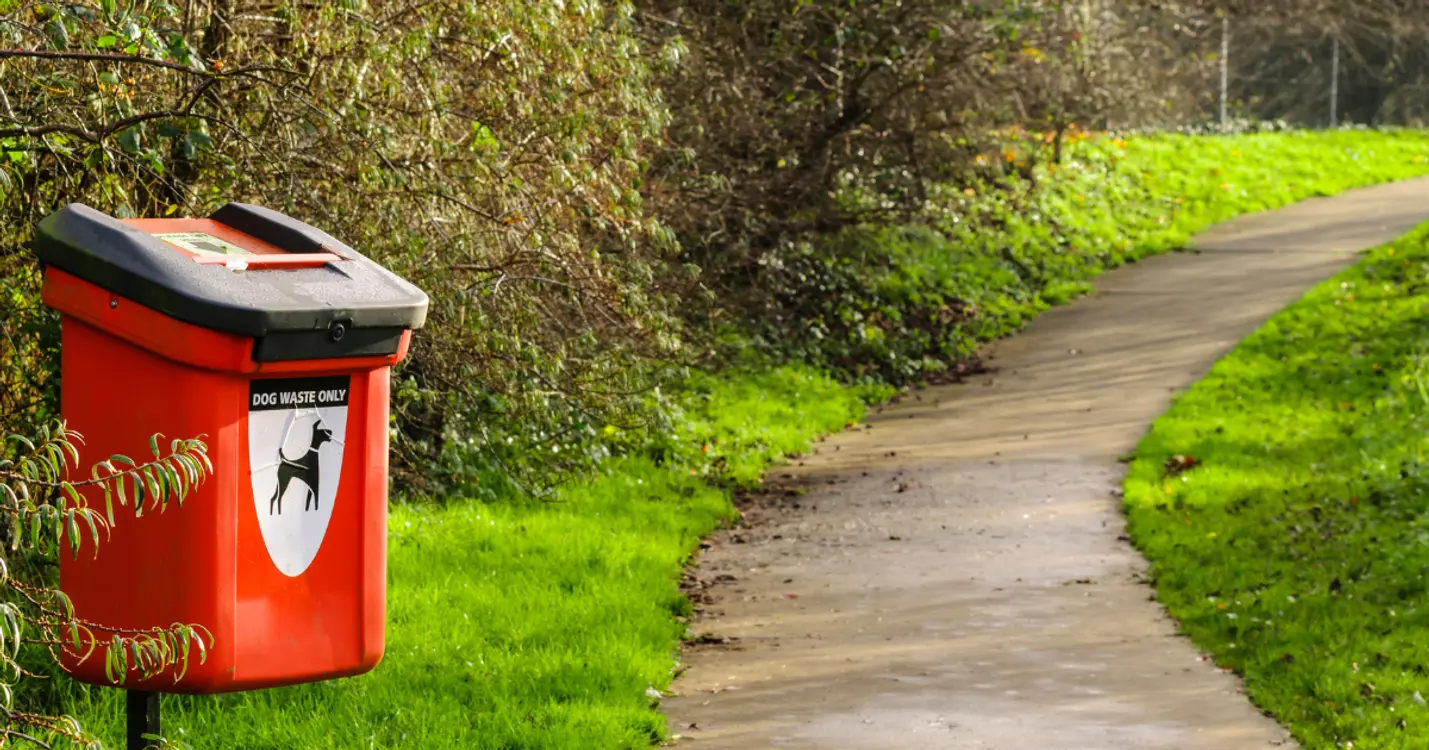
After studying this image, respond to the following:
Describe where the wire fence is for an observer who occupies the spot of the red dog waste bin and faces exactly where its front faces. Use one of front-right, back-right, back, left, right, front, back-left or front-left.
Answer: left

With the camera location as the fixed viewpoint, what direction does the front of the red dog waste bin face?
facing the viewer and to the right of the viewer
